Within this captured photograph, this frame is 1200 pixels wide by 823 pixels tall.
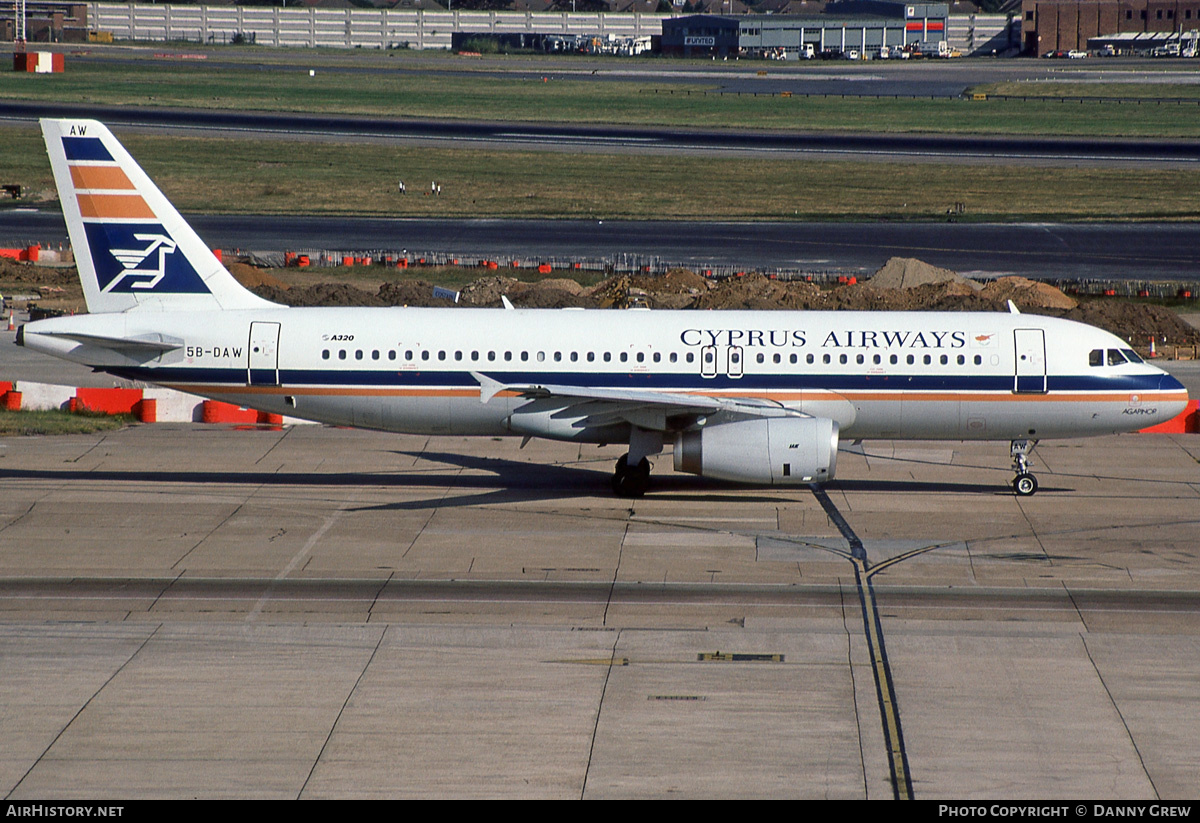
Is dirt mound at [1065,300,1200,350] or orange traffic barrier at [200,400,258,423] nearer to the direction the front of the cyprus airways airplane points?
the dirt mound

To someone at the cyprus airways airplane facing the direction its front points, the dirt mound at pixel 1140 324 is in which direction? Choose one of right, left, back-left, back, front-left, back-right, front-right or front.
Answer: front-left

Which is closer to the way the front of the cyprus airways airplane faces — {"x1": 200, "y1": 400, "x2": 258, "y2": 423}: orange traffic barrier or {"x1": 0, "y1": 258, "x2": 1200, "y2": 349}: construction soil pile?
the construction soil pile

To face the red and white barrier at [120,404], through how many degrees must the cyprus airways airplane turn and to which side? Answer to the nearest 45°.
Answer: approximately 135° to its left

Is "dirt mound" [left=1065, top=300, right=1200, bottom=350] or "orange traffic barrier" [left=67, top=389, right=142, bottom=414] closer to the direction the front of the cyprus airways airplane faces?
the dirt mound

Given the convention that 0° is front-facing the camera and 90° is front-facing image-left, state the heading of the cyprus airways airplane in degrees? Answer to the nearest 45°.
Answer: approximately 270°

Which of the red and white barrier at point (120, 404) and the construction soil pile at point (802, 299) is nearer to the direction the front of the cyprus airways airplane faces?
the construction soil pile

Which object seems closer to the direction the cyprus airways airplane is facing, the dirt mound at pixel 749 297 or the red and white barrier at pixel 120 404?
the dirt mound

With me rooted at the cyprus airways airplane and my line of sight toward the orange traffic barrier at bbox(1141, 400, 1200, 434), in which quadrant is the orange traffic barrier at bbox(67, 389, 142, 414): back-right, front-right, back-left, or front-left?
back-left

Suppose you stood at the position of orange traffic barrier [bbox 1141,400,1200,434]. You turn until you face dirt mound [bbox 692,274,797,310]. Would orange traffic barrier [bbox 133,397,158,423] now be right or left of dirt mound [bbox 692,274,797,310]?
left

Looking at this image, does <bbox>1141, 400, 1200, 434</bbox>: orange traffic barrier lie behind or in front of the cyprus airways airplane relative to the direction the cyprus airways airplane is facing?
in front

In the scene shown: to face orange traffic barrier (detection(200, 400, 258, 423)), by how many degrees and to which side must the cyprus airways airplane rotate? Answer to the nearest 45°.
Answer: approximately 135° to its left
